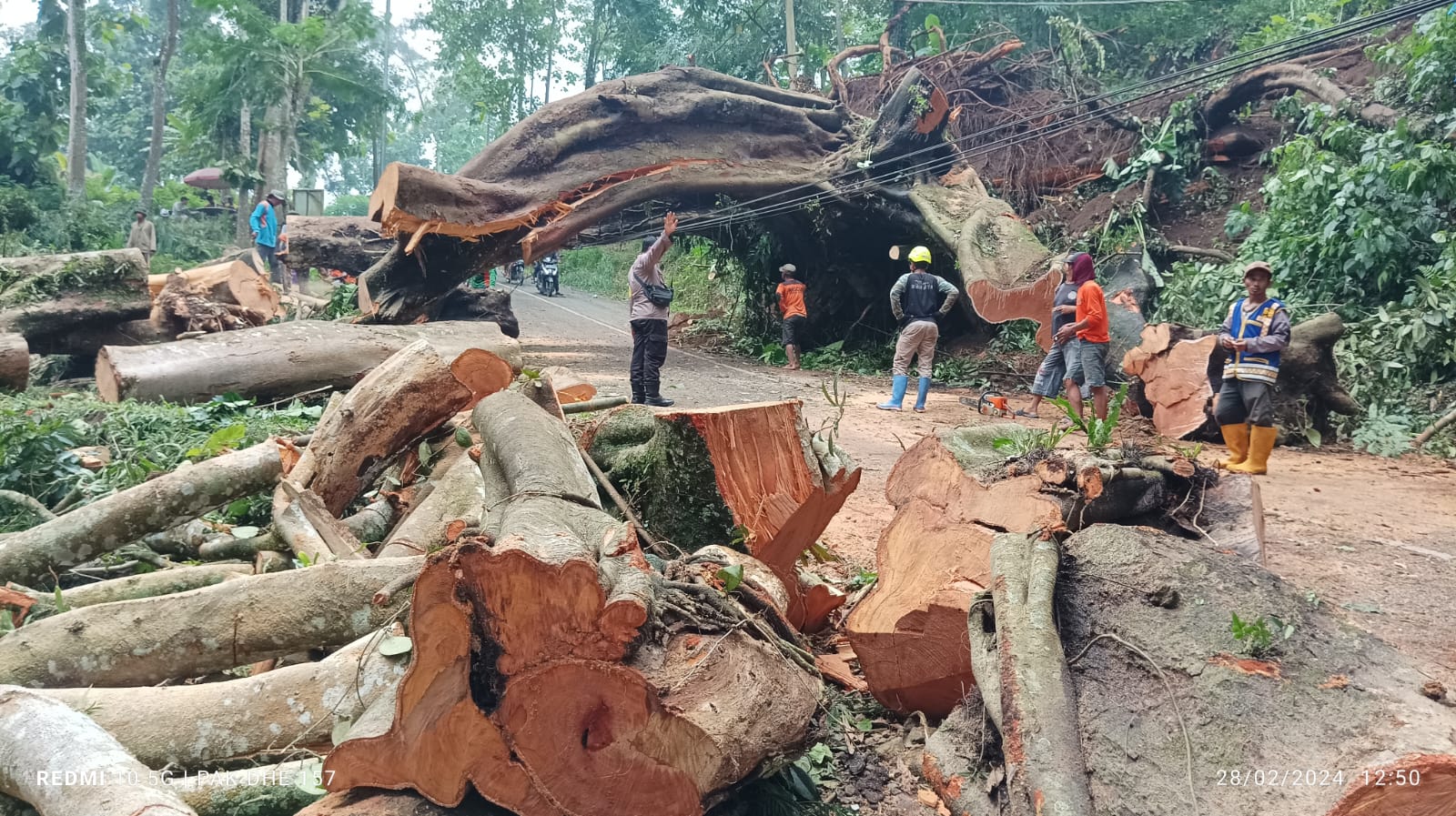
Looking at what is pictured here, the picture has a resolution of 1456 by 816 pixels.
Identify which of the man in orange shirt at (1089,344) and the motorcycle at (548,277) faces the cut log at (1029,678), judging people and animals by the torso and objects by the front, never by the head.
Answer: the motorcycle

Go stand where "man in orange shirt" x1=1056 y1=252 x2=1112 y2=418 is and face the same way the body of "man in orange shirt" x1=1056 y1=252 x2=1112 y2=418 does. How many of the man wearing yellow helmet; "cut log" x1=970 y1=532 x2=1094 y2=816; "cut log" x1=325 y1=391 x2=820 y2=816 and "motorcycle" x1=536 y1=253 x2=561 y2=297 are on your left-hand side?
2

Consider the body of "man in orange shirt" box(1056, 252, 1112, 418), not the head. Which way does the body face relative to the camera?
to the viewer's left

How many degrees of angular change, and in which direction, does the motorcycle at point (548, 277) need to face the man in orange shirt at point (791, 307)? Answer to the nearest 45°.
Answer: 0° — it already faces them

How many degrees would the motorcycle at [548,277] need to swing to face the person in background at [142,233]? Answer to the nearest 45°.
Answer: approximately 45° to its right

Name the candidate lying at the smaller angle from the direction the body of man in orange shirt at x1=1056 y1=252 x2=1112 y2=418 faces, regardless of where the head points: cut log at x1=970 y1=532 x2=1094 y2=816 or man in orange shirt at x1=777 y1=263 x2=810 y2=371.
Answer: the man in orange shirt

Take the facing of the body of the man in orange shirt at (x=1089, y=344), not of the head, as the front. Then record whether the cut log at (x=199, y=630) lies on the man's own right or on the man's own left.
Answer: on the man's own left

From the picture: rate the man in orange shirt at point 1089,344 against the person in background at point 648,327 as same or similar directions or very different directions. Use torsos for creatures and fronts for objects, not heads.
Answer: very different directions
